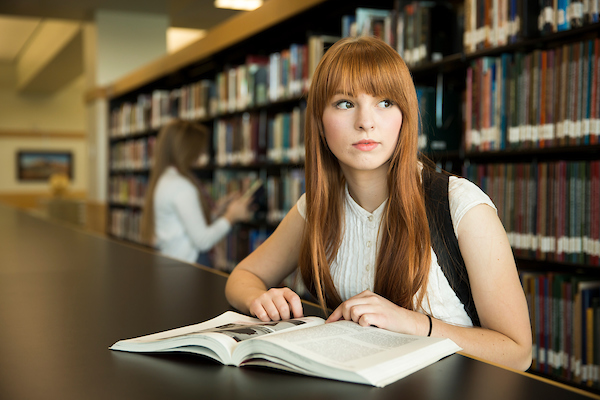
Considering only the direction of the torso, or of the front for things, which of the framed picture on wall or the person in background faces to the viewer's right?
the person in background

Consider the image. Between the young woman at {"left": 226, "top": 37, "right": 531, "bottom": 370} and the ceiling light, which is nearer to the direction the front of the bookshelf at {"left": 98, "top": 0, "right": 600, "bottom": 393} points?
the young woman

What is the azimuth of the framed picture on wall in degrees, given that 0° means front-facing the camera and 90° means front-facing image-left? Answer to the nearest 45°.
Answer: approximately 0°

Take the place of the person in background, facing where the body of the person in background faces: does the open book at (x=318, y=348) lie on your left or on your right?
on your right

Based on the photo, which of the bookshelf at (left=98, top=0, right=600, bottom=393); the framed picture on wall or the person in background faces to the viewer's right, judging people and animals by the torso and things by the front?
the person in background

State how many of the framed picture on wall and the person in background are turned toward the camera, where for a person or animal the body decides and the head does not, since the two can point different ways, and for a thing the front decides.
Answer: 1

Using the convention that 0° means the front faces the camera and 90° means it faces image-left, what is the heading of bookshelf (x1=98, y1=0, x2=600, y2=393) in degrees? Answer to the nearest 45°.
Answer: approximately 45°

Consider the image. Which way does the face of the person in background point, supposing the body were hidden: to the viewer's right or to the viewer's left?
to the viewer's right

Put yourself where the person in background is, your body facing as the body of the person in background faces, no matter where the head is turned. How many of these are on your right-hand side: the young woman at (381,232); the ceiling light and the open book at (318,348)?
2

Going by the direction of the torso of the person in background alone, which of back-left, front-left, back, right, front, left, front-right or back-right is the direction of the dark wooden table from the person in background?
right

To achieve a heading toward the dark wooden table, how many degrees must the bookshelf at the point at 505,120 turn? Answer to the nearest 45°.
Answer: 0° — it already faces it

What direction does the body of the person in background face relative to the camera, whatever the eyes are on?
to the viewer's right

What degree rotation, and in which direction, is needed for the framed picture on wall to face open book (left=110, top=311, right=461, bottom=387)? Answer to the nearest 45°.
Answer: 0° — it already faces it
